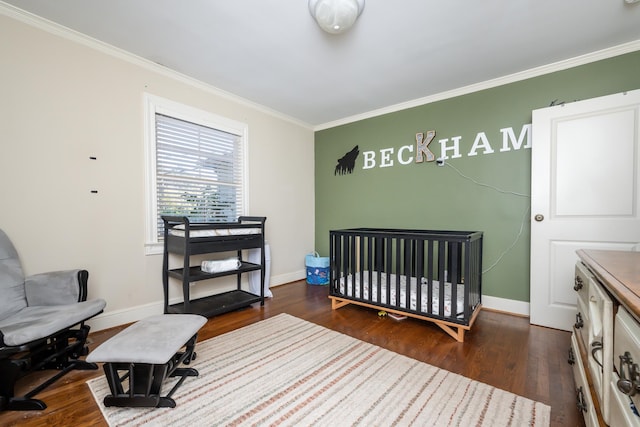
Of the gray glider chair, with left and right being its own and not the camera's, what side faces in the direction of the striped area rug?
front

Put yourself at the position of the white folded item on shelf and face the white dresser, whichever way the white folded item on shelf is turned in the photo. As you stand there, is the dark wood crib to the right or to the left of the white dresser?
left

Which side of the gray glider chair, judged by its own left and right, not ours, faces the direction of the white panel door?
front

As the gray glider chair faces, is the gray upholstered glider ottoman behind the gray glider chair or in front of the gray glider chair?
in front

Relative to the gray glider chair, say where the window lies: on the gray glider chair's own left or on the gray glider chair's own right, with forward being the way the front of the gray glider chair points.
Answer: on the gray glider chair's own left

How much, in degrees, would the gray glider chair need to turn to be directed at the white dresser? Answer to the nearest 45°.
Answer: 0° — it already faces it

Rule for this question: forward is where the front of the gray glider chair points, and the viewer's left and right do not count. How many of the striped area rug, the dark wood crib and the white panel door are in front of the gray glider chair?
3

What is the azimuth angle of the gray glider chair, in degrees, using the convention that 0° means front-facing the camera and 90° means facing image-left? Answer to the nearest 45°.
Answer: approximately 315°

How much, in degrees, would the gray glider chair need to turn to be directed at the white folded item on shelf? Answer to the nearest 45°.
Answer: approximately 45° to its left
